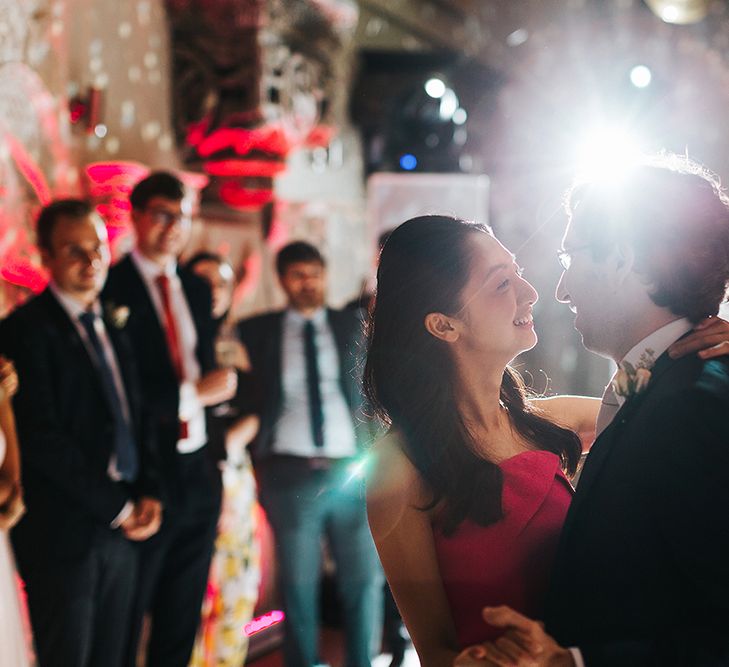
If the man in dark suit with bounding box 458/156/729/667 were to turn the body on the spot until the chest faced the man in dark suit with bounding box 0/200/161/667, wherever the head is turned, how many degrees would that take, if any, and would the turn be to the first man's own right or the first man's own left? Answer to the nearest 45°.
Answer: approximately 45° to the first man's own right

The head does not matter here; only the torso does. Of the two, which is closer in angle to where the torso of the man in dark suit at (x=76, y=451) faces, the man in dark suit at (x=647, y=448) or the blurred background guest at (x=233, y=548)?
the man in dark suit

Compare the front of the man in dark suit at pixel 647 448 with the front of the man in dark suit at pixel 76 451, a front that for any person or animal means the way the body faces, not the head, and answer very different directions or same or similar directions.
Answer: very different directions

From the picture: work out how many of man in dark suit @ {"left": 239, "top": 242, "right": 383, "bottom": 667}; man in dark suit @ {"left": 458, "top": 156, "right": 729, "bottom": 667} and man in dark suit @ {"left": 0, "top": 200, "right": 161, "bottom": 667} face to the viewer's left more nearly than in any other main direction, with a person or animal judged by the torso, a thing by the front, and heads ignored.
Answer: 1

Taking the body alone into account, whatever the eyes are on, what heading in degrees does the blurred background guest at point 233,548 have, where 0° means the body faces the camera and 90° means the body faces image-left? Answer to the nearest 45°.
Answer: approximately 315°

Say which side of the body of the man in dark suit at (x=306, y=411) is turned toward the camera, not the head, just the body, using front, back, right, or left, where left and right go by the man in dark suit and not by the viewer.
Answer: front

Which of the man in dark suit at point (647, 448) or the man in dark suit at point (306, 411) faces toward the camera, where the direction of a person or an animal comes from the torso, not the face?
the man in dark suit at point (306, 411)

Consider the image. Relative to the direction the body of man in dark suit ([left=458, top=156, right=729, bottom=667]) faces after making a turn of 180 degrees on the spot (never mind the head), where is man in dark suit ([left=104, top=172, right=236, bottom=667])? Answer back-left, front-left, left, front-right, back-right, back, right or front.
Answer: back-left

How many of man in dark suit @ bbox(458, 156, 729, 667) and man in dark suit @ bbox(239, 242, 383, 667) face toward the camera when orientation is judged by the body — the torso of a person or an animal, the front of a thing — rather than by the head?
1

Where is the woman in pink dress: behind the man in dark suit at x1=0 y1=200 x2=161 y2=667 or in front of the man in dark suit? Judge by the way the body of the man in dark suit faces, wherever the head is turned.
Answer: in front

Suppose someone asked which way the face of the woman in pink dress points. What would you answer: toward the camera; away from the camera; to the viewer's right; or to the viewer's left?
to the viewer's right

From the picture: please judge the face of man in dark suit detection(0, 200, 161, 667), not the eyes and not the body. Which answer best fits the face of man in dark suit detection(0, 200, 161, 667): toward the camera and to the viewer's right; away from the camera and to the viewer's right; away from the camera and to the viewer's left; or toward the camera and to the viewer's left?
toward the camera and to the viewer's right

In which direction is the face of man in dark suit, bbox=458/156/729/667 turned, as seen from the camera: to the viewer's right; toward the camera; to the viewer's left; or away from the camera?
to the viewer's left

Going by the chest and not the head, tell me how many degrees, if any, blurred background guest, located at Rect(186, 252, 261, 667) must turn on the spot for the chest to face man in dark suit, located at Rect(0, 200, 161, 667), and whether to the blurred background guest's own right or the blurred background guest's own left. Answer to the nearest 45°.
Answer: approximately 90° to the blurred background guest's own right

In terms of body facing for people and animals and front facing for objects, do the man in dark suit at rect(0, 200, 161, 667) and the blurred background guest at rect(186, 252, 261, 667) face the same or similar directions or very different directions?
same or similar directions

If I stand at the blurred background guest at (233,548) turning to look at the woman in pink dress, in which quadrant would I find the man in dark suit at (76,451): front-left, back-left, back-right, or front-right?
front-right

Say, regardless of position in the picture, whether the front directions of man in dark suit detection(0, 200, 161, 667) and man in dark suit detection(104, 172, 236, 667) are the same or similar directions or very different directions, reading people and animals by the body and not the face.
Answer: same or similar directions

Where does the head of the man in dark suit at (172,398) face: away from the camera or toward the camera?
toward the camera

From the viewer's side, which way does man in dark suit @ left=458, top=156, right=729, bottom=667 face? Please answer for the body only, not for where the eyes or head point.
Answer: to the viewer's left

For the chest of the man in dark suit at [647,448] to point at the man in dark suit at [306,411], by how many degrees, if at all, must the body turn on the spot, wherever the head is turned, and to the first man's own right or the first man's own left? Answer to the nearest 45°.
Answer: approximately 45° to the first man's own right
